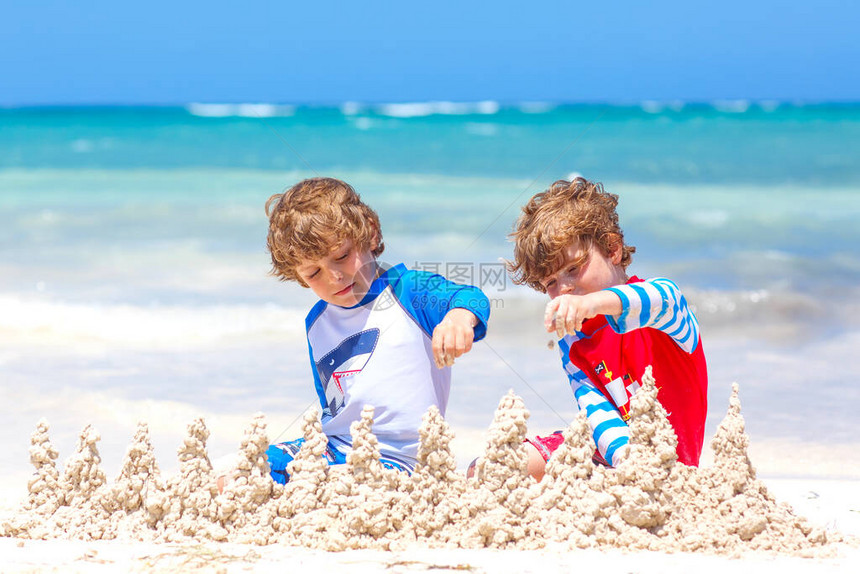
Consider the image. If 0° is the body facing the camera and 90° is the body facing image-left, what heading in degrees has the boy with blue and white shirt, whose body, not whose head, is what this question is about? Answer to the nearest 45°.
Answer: approximately 45°
